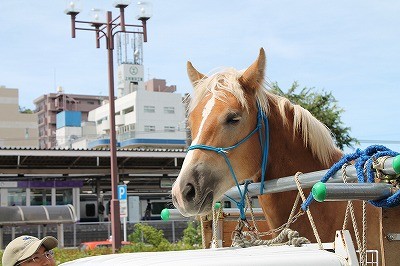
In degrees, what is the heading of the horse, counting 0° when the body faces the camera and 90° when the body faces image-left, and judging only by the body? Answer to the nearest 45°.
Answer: approximately 45°

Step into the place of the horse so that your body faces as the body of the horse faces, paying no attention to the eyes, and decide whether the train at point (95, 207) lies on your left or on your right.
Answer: on your right

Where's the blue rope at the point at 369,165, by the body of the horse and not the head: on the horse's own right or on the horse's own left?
on the horse's own left

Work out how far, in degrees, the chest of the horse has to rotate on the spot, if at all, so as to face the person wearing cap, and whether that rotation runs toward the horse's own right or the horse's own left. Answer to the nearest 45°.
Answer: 0° — it already faces them

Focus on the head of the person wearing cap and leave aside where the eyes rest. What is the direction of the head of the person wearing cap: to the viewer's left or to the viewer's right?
to the viewer's right
